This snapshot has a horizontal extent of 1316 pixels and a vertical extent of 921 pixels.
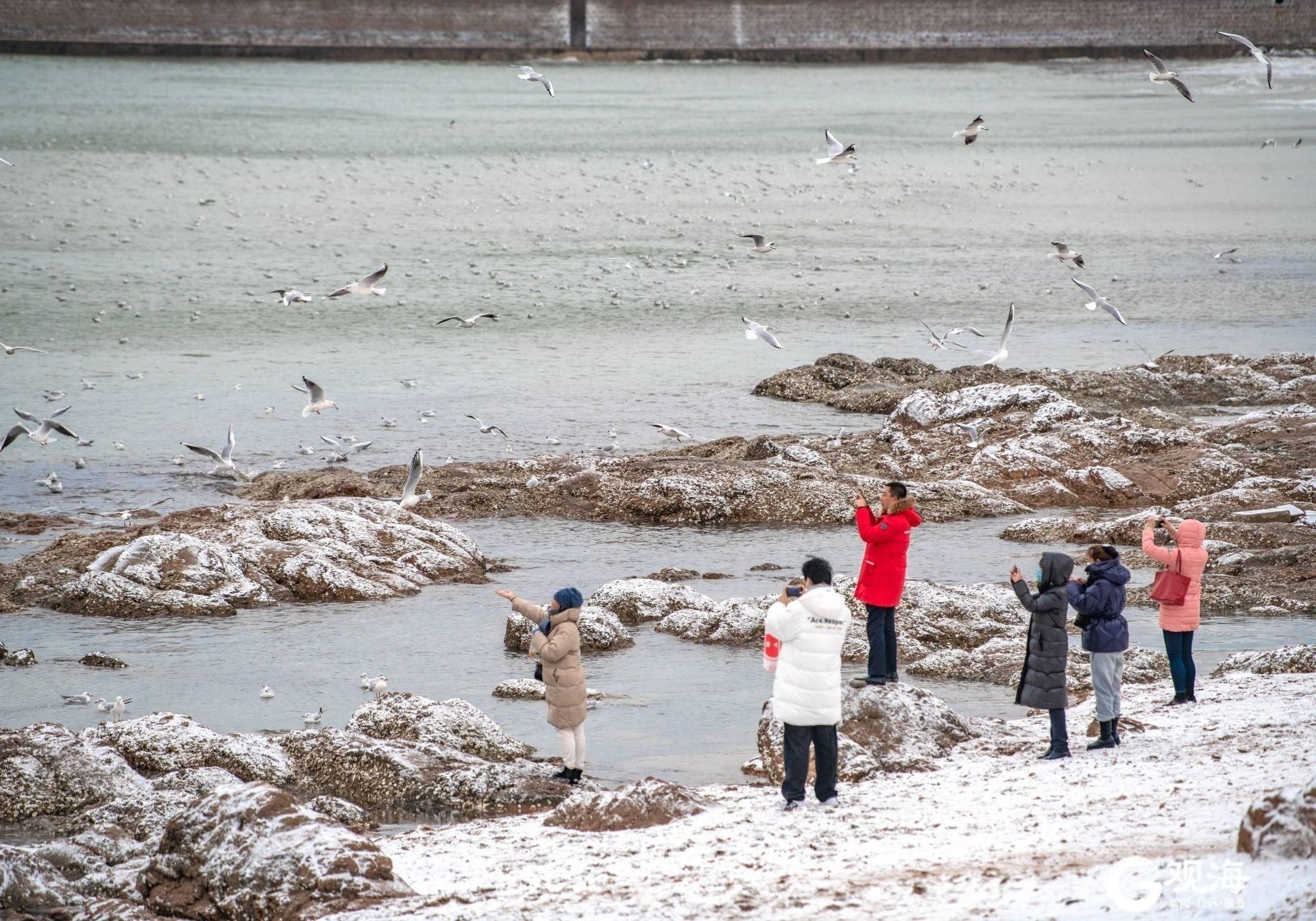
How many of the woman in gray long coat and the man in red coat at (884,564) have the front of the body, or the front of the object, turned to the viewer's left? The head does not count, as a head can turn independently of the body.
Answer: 2

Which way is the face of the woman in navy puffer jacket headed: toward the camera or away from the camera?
away from the camera

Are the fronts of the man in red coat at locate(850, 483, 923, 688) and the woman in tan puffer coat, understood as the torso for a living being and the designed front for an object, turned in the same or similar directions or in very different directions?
same or similar directions

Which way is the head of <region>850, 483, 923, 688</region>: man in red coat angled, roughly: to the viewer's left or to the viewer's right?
to the viewer's left

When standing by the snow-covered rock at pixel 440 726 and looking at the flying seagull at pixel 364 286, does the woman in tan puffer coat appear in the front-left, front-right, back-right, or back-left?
back-right

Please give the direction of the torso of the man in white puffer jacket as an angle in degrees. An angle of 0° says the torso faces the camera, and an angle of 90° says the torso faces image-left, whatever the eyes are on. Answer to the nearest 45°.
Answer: approximately 135°

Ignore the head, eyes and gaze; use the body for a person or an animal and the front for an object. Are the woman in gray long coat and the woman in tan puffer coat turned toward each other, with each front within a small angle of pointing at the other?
no

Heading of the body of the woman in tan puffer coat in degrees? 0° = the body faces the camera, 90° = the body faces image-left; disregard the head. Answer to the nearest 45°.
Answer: approximately 90°

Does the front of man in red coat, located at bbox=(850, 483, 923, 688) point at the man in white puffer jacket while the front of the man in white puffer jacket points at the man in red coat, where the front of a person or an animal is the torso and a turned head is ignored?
no

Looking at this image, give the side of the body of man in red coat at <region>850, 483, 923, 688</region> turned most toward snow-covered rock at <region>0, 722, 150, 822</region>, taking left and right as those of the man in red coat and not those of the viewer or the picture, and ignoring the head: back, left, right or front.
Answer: front
